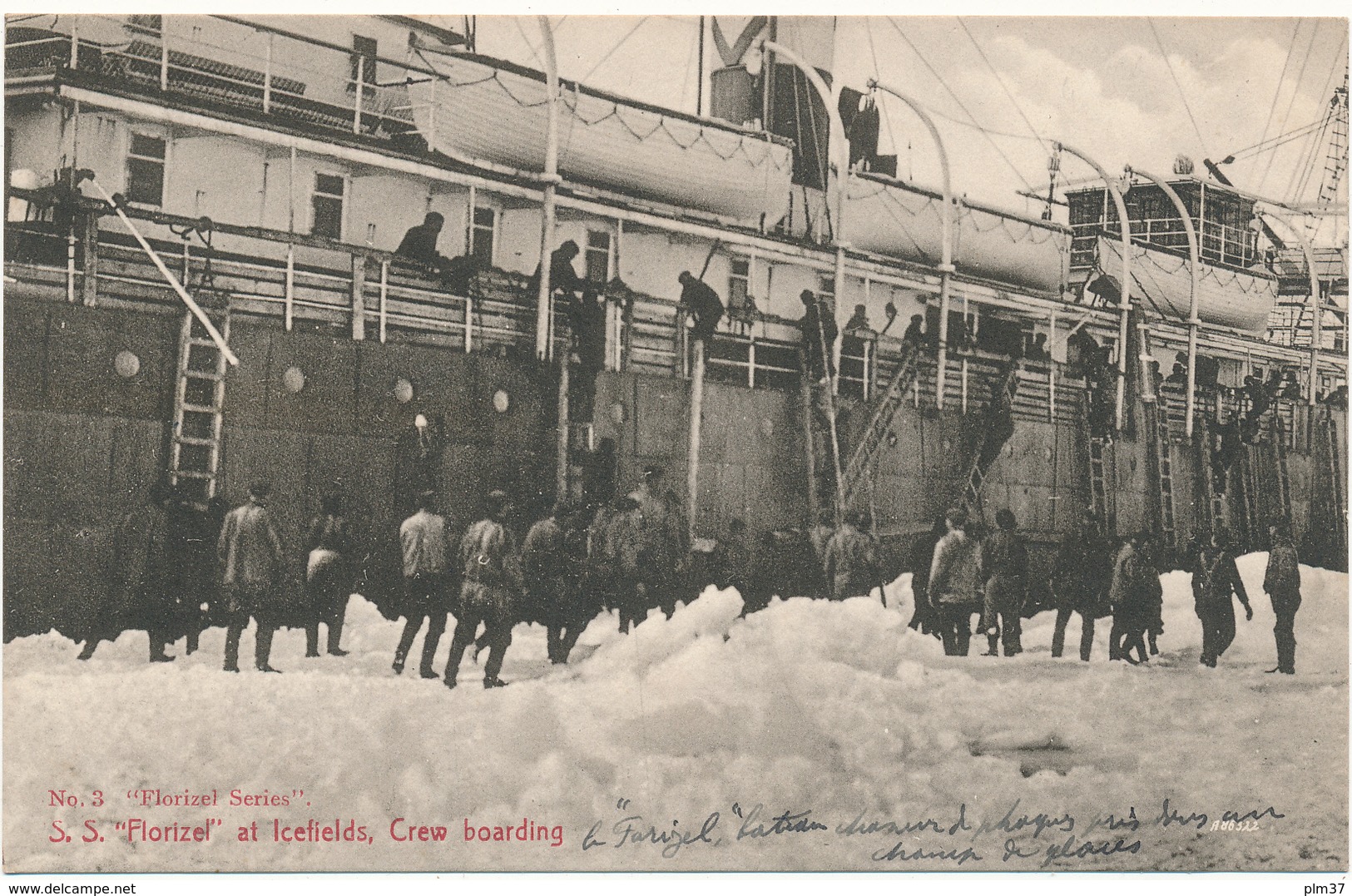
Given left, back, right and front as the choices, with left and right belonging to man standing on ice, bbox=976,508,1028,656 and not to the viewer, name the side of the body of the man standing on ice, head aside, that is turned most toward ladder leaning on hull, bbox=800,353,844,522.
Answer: front

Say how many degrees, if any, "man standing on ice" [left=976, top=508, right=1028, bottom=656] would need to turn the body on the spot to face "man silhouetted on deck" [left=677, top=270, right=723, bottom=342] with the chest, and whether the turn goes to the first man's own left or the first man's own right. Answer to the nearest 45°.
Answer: approximately 90° to the first man's own left

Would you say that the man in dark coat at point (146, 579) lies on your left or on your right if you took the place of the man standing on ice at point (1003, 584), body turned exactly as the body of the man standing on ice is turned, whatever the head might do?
on your left

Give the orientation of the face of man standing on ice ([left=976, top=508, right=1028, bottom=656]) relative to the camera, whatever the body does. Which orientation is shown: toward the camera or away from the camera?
away from the camera

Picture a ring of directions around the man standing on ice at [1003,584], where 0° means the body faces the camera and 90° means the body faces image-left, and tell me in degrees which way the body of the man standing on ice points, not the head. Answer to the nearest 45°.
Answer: approximately 180°

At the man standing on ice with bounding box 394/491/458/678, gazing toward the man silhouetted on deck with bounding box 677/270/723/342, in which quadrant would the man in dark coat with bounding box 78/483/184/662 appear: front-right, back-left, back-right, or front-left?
back-left

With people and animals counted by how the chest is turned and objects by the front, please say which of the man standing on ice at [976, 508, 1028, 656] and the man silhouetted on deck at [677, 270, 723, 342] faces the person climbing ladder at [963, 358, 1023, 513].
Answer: the man standing on ice

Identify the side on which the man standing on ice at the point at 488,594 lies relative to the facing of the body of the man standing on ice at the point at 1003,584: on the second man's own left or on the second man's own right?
on the second man's own left

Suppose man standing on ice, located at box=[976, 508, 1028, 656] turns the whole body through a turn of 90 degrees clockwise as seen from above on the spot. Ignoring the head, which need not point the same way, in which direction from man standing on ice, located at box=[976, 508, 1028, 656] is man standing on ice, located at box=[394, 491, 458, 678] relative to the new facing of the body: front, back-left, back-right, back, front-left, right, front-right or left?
back-right
